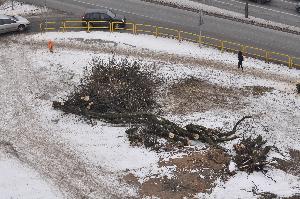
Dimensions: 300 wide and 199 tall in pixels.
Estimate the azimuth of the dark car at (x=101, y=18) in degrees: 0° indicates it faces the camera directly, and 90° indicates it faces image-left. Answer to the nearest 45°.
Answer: approximately 270°

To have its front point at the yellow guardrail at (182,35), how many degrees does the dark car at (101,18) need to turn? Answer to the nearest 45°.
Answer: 0° — it already faces it

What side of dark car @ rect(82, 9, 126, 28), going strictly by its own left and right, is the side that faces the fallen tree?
right

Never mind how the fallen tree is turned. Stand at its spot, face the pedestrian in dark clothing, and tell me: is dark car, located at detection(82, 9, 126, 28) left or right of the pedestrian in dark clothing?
left

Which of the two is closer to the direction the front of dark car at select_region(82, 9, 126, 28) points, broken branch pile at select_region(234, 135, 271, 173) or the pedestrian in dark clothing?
the pedestrian in dark clothing

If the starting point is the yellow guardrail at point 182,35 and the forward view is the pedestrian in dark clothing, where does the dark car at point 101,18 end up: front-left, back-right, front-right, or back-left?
back-right

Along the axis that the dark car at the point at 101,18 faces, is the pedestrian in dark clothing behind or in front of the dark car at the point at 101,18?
in front
